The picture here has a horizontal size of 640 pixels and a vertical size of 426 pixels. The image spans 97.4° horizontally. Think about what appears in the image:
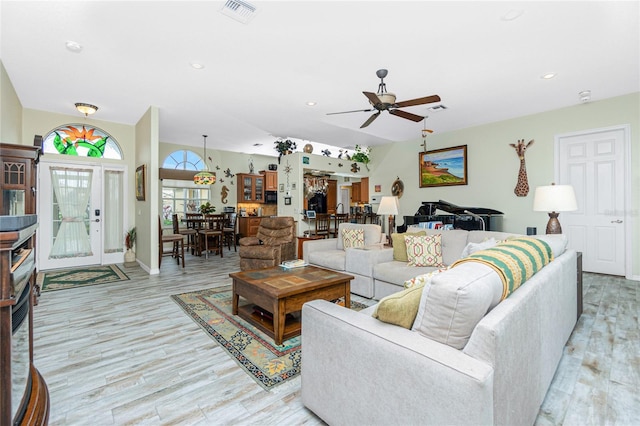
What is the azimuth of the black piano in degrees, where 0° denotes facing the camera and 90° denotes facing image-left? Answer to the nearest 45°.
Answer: approximately 90°

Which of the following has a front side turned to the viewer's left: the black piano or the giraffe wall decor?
the black piano

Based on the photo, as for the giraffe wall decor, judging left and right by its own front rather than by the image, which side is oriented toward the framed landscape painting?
right

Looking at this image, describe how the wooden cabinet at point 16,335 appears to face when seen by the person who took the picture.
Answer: facing the viewer and to the right of the viewer

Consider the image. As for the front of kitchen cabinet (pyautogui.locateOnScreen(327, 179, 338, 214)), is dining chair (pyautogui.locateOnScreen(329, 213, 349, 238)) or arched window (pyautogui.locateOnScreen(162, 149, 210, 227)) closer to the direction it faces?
the dining chair

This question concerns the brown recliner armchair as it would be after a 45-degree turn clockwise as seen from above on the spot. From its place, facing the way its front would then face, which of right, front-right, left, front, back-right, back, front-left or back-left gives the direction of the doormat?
front

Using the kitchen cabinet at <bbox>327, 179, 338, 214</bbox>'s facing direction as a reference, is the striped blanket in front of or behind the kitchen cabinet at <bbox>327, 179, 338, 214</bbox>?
in front

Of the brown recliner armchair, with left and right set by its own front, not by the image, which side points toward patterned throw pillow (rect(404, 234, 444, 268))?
left

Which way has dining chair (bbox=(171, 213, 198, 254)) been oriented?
to the viewer's right

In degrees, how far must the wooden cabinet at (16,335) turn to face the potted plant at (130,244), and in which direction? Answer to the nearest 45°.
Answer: approximately 135° to its left

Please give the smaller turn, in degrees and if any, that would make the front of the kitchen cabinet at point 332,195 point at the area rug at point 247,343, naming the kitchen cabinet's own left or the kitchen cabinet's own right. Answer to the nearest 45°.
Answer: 0° — it already faces it

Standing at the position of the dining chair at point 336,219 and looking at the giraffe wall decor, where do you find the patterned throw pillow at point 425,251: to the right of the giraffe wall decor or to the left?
right

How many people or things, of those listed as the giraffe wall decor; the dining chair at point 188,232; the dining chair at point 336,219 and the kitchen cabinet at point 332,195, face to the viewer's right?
1

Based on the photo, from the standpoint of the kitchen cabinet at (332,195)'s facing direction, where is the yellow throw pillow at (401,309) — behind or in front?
in front

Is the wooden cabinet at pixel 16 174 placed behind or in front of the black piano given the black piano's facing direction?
in front

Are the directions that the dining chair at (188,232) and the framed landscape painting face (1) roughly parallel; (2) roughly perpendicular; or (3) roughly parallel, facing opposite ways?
roughly parallel, facing opposite ways

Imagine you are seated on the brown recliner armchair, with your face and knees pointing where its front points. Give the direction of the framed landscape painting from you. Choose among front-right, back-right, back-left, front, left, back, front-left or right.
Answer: back-left

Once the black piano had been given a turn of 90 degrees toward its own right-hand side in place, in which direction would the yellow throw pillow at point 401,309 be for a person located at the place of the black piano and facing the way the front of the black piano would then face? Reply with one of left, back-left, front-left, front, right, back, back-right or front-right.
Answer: back

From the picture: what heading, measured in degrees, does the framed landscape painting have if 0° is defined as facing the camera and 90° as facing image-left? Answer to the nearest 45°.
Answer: approximately 45°
